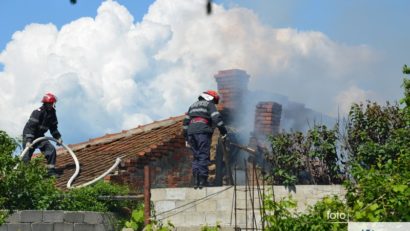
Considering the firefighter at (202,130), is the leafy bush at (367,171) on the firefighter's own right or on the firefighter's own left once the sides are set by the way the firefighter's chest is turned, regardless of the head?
on the firefighter's own right

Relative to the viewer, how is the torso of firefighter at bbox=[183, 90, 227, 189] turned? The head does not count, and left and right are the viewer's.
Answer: facing away from the viewer and to the right of the viewer

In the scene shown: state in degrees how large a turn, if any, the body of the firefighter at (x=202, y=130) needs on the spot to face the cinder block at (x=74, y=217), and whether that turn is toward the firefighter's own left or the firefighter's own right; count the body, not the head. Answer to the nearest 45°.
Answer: approximately 135° to the firefighter's own left

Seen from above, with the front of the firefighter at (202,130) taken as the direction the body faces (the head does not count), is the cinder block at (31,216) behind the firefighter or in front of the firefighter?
behind

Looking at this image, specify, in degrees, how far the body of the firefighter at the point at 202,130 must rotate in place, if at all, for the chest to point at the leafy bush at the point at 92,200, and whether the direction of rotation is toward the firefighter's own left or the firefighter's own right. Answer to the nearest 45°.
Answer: approximately 135° to the firefighter's own left

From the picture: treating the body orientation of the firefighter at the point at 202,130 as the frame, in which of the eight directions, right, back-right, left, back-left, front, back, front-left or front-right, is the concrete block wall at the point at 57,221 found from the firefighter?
back-left

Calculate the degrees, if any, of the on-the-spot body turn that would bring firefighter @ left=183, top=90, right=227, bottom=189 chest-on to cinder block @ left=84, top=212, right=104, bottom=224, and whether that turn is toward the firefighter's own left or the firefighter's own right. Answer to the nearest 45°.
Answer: approximately 135° to the firefighter's own left

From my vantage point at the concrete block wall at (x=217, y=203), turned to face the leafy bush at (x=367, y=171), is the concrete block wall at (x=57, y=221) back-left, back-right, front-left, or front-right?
back-right

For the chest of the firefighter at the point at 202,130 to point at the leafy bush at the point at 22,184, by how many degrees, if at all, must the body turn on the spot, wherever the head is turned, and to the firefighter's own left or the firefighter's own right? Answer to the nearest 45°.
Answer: approximately 135° to the firefighter's own left

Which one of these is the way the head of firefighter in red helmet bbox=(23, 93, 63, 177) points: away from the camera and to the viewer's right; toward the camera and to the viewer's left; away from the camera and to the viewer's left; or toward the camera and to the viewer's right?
away from the camera and to the viewer's right

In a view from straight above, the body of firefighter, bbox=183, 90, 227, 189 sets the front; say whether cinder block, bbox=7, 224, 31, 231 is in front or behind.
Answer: behind
